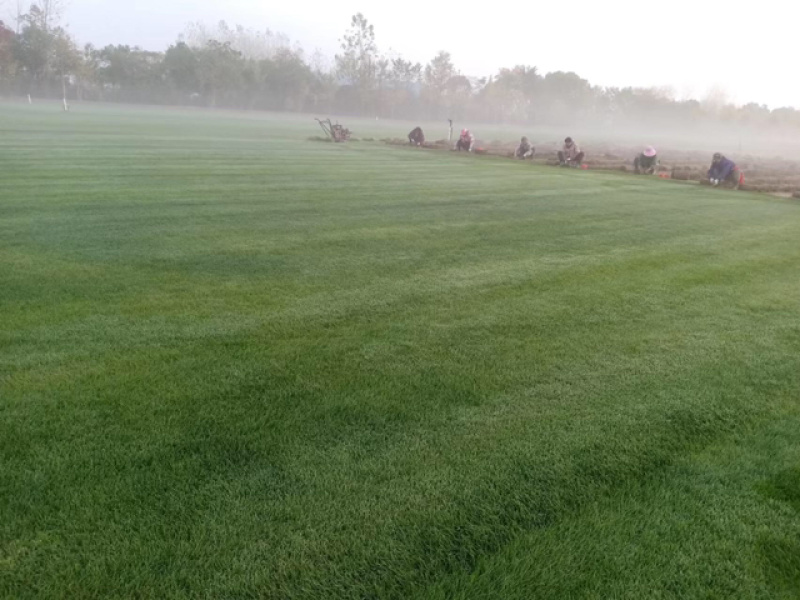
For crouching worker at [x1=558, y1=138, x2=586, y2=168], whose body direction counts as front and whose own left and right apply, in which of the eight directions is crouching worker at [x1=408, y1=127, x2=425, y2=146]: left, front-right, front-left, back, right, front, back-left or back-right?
back-right

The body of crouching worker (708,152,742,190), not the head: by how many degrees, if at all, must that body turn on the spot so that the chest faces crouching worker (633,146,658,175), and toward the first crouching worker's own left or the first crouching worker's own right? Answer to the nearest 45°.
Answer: approximately 90° to the first crouching worker's own right

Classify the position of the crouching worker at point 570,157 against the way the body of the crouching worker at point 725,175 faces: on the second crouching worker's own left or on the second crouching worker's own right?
on the second crouching worker's own right

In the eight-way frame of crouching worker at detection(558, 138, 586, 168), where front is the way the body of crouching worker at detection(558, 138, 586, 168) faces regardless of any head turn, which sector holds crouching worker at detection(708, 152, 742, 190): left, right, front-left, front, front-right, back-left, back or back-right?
front-left

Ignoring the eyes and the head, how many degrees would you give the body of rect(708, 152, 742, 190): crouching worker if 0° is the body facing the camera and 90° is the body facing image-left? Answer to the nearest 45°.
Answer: approximately 45°

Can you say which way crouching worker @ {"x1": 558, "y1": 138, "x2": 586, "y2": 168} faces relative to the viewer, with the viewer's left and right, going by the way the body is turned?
facing the viewer

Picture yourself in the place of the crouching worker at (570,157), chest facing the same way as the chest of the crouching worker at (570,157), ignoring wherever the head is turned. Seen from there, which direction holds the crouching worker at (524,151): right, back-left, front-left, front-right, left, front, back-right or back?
back-right

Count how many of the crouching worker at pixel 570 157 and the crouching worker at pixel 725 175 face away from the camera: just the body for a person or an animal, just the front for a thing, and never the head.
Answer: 0
